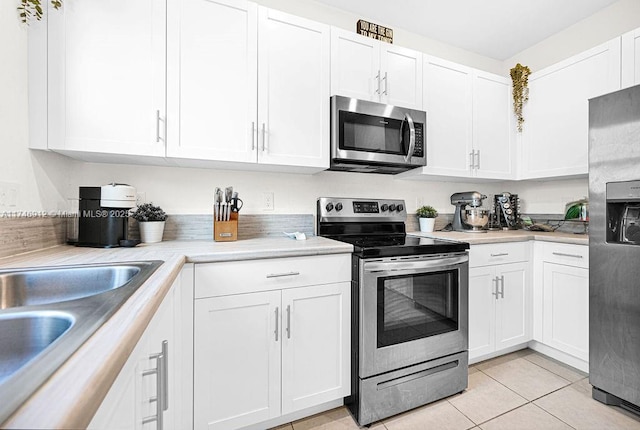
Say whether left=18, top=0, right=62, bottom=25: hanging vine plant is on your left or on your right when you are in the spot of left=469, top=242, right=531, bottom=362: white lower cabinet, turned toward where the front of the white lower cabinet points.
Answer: on your right

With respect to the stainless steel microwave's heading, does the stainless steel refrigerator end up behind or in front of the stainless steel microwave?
in front

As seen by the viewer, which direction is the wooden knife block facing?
toward the camera

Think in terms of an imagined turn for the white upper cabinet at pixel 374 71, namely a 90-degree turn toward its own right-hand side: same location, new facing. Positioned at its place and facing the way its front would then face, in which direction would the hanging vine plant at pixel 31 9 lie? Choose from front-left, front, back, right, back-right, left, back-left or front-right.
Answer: front

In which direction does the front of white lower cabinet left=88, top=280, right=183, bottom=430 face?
to the viewer's right

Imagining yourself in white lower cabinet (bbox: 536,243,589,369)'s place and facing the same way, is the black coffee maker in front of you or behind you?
in front

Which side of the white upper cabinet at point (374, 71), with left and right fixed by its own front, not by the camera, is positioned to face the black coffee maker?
right

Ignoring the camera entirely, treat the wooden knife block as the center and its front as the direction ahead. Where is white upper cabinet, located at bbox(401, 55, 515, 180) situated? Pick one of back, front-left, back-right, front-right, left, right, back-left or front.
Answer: left

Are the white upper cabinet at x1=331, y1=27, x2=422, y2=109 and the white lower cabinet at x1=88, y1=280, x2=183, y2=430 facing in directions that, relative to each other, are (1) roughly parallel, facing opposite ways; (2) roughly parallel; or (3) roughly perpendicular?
roughly perpendicular

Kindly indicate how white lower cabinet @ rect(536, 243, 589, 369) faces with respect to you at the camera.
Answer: facing the viewer and to the left of the viewer

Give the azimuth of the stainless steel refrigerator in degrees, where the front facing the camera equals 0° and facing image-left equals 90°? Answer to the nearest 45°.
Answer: approximately 45°

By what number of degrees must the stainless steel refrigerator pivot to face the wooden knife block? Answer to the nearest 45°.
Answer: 0° — it already faces it
